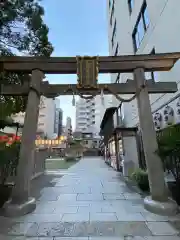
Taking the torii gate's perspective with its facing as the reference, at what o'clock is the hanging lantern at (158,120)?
The hanging lantern is roughly at 8 o'clock from the torii gate.

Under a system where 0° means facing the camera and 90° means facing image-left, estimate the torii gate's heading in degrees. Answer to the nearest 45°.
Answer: approximately 0°

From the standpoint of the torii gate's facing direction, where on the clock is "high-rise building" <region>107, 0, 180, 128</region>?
The high-rise building is roughly at 8 o'clock from the torii gate.
